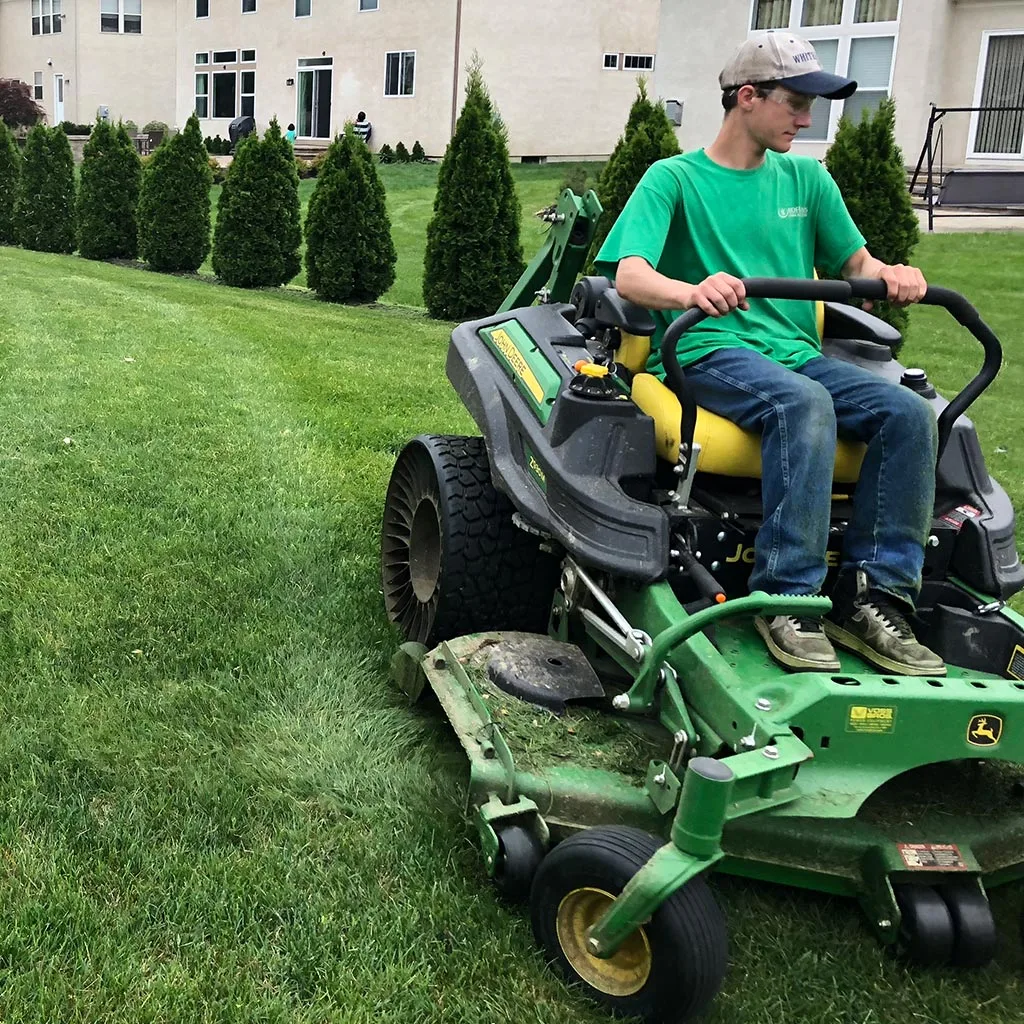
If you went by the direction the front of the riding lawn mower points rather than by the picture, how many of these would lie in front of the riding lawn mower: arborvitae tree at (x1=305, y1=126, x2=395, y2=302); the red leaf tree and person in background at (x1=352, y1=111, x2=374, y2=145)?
0

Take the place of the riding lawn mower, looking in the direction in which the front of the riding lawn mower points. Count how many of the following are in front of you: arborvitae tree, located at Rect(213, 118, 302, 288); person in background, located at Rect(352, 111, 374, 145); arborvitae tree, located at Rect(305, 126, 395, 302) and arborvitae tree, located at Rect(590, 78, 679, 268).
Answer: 0

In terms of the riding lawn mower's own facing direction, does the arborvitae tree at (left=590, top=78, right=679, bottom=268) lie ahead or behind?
behind

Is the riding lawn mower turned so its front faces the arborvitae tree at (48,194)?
no

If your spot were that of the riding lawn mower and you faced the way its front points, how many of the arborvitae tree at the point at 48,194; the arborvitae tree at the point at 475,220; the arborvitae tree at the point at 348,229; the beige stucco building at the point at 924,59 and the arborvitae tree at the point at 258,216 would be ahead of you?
0

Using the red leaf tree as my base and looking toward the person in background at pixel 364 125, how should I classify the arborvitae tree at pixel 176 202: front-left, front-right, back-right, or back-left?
front-right

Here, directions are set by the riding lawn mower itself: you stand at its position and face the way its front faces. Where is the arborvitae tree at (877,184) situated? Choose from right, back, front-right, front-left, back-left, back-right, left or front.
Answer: back-left

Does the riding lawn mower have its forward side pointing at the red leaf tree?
no

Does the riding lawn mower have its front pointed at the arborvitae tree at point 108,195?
no

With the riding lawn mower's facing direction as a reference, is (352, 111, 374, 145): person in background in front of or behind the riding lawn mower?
behind

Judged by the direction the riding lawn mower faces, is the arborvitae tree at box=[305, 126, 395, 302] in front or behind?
behind
